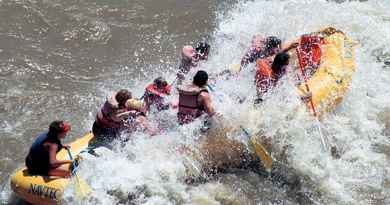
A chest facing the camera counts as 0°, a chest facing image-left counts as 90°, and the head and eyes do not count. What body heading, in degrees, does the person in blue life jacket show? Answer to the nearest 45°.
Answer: approximately 270°

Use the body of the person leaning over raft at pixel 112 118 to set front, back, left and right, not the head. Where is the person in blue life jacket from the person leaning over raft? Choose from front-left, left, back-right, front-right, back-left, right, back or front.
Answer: back-right

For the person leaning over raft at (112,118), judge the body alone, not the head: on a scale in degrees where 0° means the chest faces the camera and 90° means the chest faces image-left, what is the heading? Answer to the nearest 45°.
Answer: approximately 270°

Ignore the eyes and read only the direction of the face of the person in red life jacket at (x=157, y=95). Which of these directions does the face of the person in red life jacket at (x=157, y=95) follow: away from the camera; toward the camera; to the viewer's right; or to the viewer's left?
away from the camera

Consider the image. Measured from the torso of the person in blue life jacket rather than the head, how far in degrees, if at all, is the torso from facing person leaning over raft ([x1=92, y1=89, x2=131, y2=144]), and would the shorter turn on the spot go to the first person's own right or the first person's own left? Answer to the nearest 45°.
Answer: approximately 45° to the first person's own left

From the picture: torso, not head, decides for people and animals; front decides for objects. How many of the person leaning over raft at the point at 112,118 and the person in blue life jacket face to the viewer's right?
2
